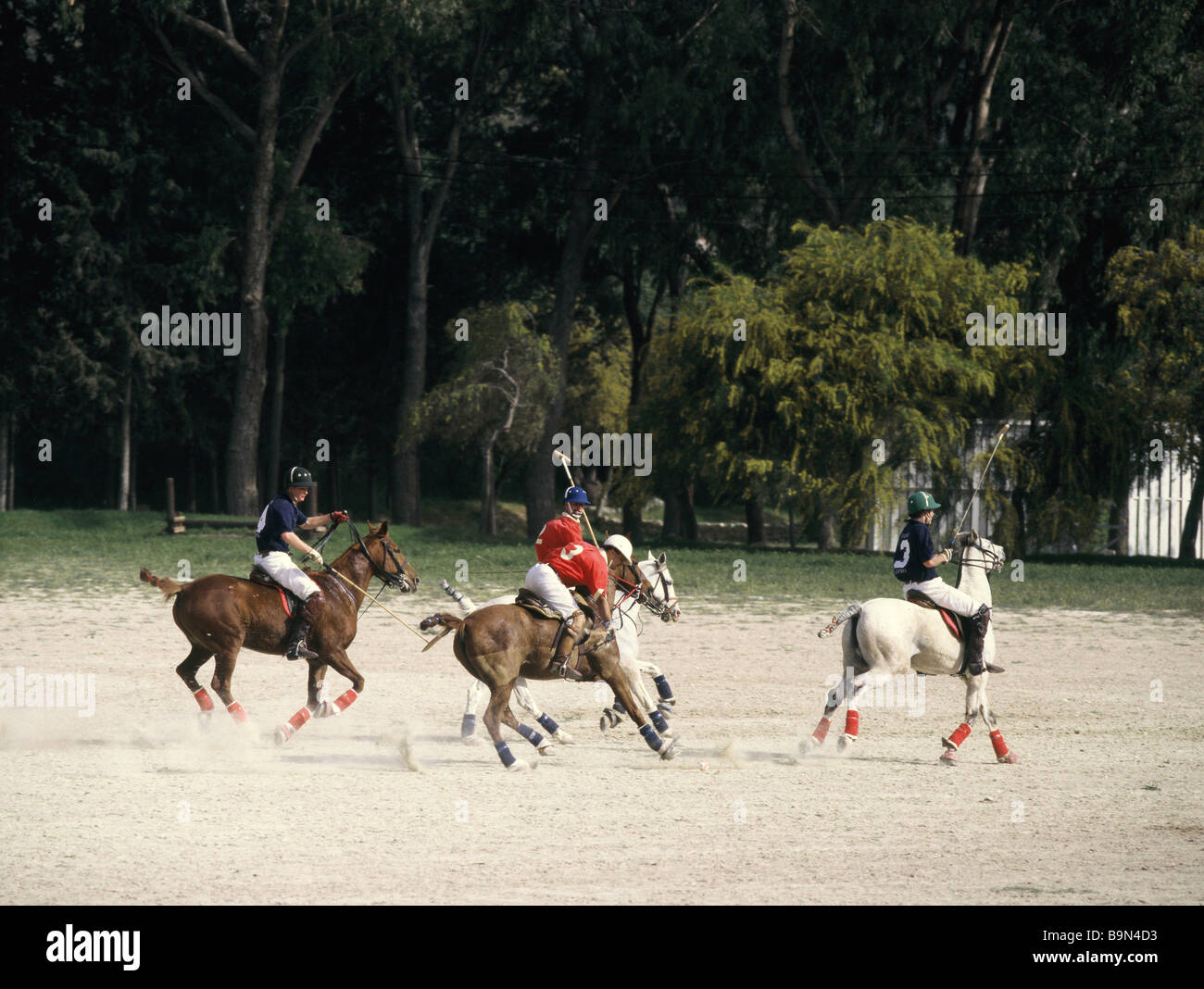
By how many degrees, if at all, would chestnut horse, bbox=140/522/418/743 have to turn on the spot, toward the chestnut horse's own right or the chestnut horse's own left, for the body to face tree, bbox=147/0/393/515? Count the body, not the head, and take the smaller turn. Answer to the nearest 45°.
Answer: approximately 90° to the chestnut horse's own left

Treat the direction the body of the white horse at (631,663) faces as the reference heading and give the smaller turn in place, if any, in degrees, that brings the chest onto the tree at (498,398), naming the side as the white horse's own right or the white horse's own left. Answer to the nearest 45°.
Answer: approximately 90° to the white horse's own left

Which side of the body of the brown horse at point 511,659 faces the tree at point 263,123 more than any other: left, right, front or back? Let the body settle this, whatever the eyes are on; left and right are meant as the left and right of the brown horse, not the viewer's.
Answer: left

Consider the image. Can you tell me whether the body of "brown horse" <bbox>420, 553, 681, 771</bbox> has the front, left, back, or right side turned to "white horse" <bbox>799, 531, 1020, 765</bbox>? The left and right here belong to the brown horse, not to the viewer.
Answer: front

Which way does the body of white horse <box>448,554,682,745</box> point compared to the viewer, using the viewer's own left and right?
facing to the right of the viewer

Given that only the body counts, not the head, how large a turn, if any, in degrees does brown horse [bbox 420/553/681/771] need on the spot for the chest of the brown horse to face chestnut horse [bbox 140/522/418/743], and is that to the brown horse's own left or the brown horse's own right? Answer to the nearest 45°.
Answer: approximately 135° to the brown horse's own left

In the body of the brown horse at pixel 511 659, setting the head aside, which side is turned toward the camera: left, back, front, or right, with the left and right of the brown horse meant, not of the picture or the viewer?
right

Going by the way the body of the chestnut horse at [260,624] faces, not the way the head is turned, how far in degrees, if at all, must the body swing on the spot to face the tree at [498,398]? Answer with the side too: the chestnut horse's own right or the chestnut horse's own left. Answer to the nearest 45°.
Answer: approximately 90° to the chestnut horse's own left

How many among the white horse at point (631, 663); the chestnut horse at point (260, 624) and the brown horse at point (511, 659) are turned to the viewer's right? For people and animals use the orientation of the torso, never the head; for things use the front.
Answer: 3

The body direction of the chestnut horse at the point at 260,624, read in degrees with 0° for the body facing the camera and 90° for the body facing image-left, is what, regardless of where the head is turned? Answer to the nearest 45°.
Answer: approximately 270°

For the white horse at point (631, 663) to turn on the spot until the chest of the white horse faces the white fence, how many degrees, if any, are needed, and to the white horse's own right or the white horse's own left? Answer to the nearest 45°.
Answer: approximately 45° to the white horse's own left
